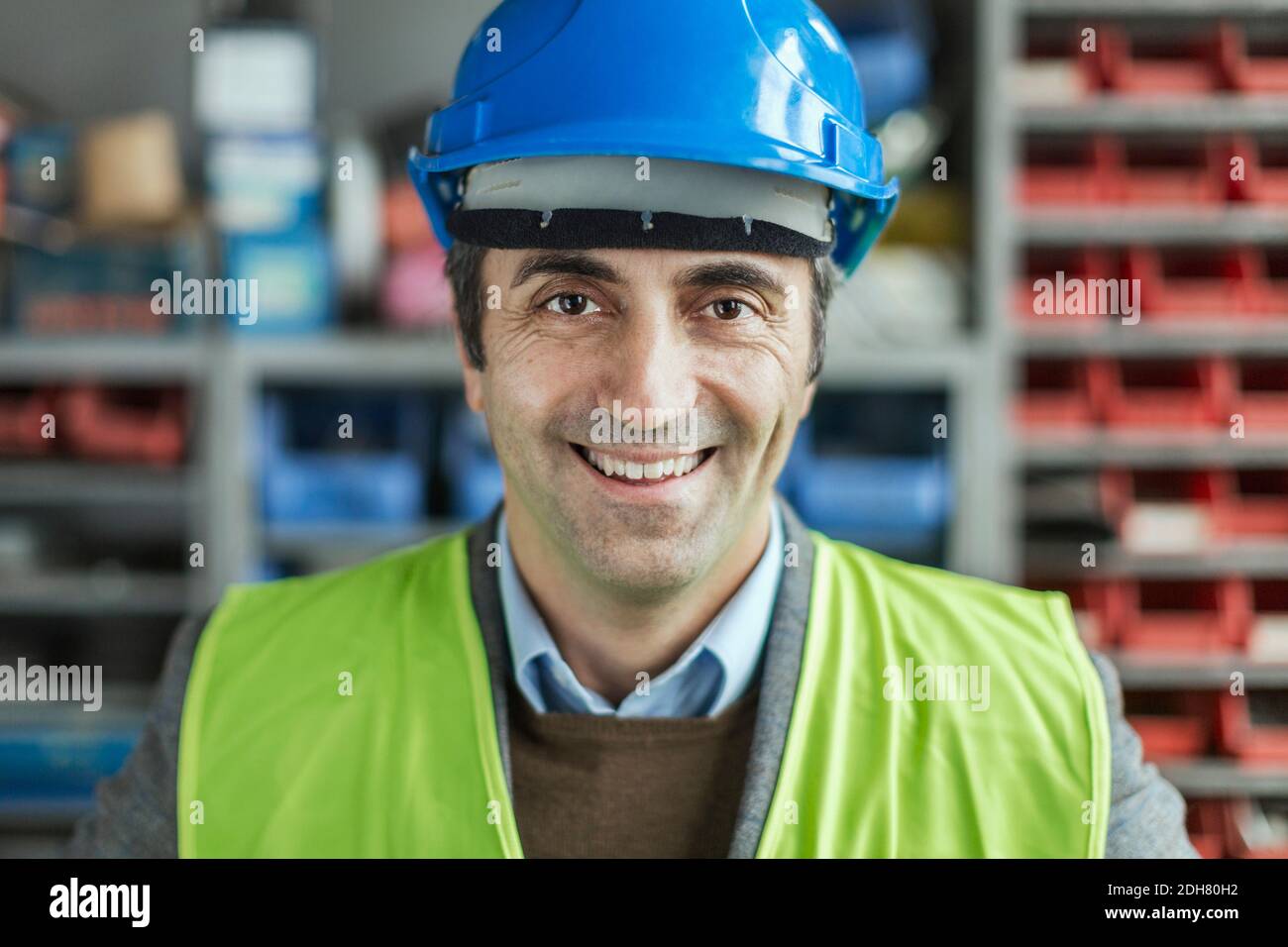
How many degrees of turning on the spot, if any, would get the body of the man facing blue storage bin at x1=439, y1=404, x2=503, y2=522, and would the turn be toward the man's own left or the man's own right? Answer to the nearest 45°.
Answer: approximately 180°

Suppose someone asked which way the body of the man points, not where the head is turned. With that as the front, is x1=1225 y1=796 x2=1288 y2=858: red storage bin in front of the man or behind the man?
behind

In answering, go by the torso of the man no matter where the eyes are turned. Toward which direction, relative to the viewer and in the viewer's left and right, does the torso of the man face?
facing the viewer

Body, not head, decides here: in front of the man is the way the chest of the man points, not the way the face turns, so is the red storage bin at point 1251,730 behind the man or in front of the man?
behind

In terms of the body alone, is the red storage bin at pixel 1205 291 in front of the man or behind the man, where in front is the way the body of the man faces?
behind

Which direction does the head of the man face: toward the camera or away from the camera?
toward the camera

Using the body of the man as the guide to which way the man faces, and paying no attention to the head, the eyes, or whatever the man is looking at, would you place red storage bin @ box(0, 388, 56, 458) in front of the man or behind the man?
behind

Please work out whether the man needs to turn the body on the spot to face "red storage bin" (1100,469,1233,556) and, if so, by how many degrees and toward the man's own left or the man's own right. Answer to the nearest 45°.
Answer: approximately 135° to the man's own left

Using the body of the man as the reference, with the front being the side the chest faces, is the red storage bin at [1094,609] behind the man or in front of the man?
behind

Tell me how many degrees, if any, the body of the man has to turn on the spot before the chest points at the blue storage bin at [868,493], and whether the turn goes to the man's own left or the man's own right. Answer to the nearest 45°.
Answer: approximately 180°
